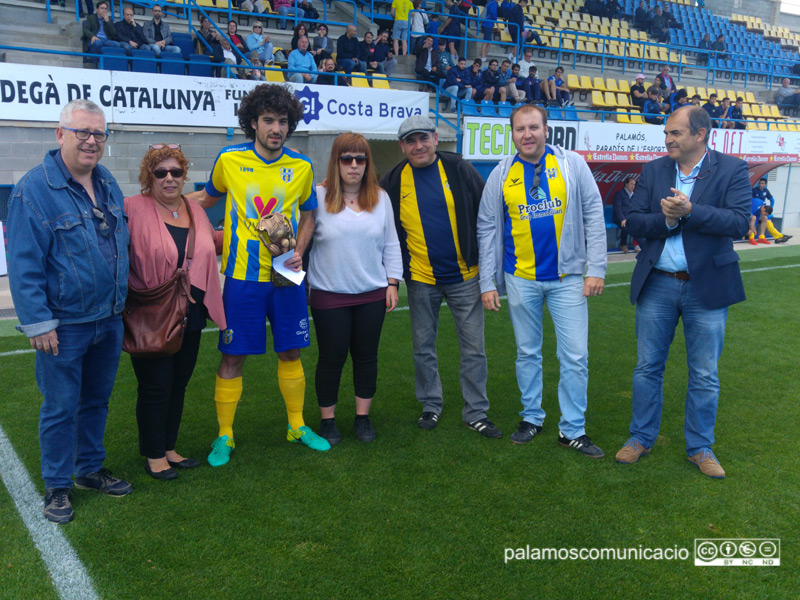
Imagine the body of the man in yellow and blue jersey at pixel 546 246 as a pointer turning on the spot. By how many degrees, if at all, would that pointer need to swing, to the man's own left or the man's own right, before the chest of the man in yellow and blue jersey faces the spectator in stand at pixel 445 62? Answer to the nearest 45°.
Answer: approximately 180°

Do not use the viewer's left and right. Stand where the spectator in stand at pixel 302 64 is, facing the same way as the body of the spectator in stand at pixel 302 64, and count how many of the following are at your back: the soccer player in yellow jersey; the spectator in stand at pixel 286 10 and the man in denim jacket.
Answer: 1

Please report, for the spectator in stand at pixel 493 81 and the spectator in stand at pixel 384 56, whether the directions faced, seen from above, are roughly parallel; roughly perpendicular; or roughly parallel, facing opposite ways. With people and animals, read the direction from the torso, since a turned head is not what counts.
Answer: roughly parallel

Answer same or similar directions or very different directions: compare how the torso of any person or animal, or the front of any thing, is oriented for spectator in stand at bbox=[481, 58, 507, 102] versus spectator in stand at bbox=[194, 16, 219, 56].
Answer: same or similar directions

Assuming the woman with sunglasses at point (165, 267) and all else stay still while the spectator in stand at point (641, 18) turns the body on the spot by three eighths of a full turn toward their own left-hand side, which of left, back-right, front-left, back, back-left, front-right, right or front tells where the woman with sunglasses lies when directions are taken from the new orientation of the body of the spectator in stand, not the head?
back-right

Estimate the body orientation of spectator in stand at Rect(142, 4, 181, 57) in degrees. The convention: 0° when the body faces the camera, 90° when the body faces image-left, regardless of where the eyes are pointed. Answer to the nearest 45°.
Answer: approximately 0°

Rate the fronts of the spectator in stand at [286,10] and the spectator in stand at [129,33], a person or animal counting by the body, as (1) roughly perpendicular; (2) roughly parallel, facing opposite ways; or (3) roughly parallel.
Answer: roughly parallel

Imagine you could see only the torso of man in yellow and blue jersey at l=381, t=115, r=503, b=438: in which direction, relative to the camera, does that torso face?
toward the camera

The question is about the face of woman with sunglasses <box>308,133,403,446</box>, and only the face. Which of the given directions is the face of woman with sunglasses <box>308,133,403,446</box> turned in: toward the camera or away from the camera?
toward the camera

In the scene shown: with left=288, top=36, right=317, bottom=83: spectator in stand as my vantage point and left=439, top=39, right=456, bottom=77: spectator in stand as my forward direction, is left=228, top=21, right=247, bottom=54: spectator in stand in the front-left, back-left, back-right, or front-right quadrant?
back-left

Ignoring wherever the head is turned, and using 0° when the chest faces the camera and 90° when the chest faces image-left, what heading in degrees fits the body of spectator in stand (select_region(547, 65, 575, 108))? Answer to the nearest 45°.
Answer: approximately 315°

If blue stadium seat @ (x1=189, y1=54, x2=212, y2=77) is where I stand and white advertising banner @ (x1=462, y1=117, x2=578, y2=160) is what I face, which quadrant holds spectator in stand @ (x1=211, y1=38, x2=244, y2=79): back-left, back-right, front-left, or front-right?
front-left

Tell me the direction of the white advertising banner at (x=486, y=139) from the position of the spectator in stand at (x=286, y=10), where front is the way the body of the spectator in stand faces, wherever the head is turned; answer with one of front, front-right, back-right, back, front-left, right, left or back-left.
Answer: front-left
